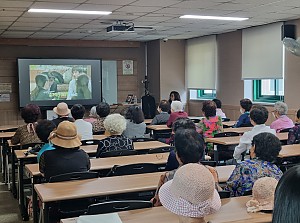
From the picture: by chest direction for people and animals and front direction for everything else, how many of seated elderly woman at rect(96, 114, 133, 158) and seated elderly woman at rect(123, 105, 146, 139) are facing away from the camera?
2

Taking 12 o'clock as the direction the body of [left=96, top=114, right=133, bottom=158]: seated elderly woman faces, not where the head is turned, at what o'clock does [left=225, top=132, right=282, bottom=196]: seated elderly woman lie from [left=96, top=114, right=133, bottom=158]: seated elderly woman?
[left=225, top=132, right=282, bottom=196]: seated elderly woman is roughly at 5 o'clock from [left=96, top=114, right=133, bottom=158]: seated elderly woman.

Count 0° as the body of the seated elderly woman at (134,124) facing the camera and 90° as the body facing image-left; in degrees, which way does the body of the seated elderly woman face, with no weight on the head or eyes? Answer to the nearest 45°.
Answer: approximately 180°

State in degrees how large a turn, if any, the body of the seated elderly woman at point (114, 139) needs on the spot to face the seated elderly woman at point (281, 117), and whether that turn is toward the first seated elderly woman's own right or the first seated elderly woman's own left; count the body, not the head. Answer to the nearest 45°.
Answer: approximately 45° to the first seated elderly woman's own right

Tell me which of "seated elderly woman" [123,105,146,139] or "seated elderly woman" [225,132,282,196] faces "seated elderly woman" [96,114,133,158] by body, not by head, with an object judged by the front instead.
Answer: "seated elderly woman" [225,132,282,196]

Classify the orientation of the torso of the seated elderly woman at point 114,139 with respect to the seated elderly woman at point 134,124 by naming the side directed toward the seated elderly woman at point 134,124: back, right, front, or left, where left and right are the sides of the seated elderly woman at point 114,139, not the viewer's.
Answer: front

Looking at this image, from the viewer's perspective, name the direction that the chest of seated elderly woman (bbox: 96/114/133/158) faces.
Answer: away from the camera

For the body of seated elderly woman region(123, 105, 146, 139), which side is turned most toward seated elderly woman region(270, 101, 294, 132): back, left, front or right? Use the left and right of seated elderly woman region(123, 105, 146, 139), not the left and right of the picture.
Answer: right

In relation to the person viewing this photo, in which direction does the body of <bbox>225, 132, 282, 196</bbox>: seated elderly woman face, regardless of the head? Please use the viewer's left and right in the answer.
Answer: facing away from the viewer and to the left of the viewer

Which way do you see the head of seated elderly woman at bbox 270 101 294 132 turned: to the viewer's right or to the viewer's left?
to the viewer's left

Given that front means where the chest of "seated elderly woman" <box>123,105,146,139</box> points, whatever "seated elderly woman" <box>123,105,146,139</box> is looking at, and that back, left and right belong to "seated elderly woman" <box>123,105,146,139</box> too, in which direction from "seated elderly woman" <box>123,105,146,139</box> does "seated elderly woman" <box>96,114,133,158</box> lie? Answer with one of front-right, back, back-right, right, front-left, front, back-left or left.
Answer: back

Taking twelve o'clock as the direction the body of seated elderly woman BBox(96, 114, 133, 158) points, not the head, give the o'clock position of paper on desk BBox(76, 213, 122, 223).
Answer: The paper on desk is roughly at 6 o'clock from the seated elderly woman.

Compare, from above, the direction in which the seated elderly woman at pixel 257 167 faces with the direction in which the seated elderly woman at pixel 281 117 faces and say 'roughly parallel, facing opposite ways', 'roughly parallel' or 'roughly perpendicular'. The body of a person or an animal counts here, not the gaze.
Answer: roughly parallel

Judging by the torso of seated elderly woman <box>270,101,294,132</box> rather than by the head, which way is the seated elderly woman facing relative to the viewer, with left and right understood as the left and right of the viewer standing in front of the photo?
facing away from the viewer and to the left of the viewer

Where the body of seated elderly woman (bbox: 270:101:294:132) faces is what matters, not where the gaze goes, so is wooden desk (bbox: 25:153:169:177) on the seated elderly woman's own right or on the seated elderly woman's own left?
on the seated elderly woman's own left
